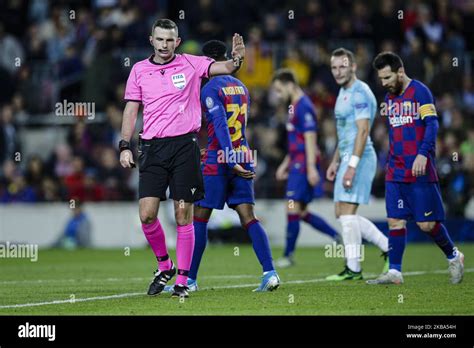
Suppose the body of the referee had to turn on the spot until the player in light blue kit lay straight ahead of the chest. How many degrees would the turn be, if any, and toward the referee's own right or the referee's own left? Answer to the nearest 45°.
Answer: approximately 135° to the referee's own left

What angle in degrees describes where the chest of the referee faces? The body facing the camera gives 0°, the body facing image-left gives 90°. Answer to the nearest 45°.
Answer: approximately 0°

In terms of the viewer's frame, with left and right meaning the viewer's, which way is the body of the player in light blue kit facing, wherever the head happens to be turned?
facing the viewer and to the left of the viewer

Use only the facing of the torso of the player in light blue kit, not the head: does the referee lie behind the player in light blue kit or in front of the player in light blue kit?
in front

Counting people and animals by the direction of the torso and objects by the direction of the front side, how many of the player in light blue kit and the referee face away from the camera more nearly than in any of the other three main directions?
0

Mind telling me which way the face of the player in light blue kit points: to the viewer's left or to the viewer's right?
to the viewer's left
